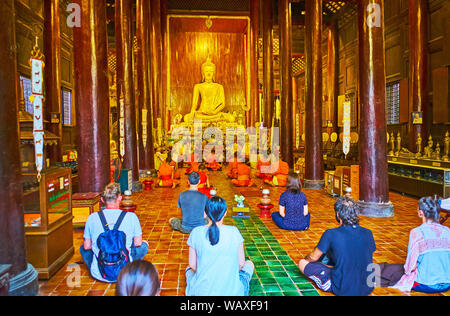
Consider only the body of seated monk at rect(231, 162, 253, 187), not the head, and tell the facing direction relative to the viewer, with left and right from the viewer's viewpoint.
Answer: facing away from the viewer

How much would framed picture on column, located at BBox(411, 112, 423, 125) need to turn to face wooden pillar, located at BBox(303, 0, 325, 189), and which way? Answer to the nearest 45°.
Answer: approximately 45° to its right

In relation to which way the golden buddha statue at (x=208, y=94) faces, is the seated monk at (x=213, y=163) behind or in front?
in front

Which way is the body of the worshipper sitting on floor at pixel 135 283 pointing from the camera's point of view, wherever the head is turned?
away from the camera

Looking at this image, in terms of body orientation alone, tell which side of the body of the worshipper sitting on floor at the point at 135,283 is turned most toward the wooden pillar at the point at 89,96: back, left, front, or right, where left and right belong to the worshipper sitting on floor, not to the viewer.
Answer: front

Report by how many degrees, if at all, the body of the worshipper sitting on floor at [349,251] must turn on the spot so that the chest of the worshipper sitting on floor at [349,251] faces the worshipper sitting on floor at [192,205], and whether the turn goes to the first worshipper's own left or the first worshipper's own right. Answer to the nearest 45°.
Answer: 0° — they already face them

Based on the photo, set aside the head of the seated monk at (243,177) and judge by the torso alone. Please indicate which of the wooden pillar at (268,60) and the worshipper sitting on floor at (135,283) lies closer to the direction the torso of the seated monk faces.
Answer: the wooden pillar

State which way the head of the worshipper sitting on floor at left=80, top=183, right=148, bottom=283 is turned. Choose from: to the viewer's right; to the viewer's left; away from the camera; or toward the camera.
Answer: away from the camera

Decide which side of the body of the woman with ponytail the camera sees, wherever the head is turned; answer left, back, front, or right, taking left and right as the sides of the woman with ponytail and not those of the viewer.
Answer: back

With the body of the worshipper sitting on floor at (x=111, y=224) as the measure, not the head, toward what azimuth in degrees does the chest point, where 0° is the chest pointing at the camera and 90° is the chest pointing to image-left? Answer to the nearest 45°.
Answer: approximately 180°

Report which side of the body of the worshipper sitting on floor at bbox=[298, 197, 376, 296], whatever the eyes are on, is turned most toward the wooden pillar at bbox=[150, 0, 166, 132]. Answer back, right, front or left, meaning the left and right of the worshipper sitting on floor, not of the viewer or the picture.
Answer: front

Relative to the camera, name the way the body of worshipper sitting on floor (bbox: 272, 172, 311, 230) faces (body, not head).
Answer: away from the camera

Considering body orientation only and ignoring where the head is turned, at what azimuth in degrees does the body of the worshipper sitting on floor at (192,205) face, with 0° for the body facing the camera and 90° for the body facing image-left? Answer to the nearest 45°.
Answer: approximately 180°

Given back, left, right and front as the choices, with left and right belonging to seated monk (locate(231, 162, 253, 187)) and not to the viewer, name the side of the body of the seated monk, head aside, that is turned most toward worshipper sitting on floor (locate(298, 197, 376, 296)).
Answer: back

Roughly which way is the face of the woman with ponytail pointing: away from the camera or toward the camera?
away from the camera

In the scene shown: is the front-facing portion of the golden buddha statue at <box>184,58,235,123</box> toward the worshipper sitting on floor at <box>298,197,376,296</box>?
yes

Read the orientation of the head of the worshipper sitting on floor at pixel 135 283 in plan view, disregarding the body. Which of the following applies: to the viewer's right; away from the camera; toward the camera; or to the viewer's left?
away from the camera

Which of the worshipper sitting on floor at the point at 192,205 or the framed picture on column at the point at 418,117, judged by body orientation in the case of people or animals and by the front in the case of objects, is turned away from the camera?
the worshipper sitting on floor

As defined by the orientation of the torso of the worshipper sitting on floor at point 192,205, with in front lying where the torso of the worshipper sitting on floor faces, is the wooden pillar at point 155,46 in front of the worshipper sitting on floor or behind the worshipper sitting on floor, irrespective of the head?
in front
